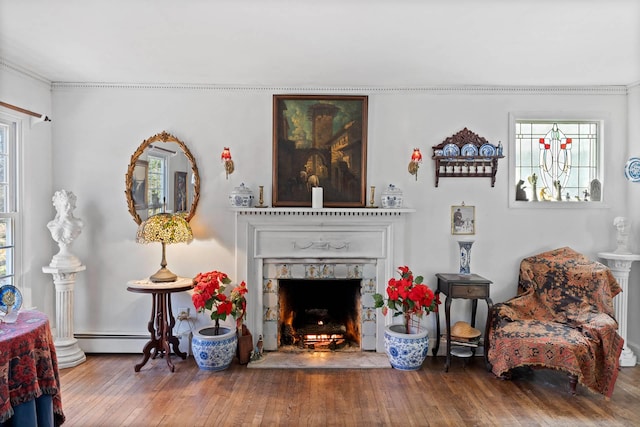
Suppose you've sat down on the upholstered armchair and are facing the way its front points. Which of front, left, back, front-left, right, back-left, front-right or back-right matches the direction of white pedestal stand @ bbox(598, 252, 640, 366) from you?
back

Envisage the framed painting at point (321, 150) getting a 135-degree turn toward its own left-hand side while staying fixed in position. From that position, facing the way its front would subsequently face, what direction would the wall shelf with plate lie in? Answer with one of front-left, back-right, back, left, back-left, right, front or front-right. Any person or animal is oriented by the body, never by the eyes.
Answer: front-right

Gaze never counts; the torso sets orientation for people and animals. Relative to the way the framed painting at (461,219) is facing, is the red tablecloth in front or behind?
in front

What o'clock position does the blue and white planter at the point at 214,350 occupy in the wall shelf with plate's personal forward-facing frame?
The blue and white planter is roughly at 2 o'clock from the wall shelf with plate.

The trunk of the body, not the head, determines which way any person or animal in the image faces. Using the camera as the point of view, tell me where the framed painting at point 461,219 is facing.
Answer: facing the viewer

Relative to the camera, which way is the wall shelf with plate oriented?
toward the camera

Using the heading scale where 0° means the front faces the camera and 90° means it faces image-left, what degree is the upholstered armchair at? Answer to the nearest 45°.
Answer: approximately 45°

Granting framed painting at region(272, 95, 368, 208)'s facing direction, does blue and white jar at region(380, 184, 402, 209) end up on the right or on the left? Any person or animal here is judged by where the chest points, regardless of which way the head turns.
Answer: on its left

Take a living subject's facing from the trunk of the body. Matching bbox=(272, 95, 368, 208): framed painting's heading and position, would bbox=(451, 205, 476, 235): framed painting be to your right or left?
on your left

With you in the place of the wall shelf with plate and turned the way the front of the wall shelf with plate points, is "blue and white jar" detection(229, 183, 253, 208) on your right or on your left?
on your right

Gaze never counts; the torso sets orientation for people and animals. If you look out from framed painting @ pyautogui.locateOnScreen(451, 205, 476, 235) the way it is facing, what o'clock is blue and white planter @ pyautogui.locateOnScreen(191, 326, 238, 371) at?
The blue and white planter is roughly at 2 o'clock from the framed painting.

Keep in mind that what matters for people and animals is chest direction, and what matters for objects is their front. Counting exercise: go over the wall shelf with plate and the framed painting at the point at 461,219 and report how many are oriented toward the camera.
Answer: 2

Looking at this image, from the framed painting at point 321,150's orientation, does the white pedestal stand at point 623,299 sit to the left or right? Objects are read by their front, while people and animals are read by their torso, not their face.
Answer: on its left
